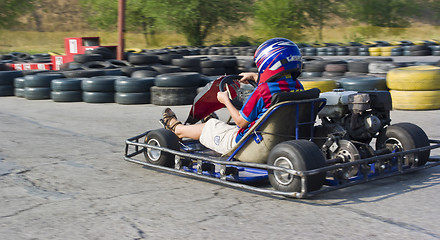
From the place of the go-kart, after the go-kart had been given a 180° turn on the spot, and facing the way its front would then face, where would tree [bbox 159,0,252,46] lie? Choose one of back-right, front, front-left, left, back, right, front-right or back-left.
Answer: back-left

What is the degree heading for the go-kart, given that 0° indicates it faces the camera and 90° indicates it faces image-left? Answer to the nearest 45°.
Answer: approximately 135°

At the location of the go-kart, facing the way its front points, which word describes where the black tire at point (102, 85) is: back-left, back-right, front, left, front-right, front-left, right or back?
front

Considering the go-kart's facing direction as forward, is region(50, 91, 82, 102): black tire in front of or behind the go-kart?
in front

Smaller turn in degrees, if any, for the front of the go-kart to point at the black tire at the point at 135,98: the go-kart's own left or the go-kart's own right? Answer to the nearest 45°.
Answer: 0° — it already faces it

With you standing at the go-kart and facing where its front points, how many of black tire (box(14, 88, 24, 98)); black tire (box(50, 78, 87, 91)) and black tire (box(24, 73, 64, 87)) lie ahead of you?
3

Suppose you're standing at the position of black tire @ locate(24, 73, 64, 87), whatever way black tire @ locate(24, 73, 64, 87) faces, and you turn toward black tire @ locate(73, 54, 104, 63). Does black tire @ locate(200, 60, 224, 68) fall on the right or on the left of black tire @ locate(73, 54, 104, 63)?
right

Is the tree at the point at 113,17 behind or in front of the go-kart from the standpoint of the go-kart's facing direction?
in front

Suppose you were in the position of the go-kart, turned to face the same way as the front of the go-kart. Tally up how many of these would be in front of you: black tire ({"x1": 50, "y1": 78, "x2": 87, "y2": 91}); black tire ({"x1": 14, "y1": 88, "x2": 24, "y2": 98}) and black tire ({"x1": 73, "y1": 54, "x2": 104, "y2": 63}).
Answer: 3

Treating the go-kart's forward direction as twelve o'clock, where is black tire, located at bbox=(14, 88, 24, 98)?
The black tire is roughly at 12 o'clock from the go-kart.

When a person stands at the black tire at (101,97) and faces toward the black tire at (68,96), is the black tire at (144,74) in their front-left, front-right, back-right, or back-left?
back-right

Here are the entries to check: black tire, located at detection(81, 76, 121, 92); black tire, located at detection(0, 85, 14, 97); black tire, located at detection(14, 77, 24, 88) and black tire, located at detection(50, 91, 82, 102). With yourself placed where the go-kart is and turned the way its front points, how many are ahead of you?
4

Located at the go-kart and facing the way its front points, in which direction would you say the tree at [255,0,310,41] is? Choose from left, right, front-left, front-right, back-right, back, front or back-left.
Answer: front-right

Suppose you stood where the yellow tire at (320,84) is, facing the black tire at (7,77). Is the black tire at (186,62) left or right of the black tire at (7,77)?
right

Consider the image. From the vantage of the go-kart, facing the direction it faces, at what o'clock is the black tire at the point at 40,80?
The black tire is roughly at 12 o'clock from the go-kart.

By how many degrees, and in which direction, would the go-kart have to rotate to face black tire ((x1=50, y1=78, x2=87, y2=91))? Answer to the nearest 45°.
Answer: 0° — it already faces it
